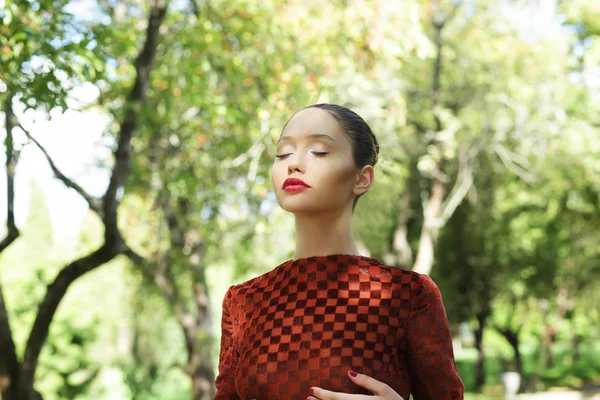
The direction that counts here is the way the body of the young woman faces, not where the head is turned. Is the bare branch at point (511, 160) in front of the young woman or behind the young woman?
behind

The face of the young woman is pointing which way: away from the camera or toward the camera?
toward the camera

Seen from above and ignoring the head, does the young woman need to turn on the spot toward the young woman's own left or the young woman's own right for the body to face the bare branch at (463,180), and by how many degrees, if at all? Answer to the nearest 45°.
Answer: approximately 135° to the young woman's own right

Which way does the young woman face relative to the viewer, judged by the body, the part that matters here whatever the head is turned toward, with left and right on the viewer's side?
facing the viewer and to the left of the viewer

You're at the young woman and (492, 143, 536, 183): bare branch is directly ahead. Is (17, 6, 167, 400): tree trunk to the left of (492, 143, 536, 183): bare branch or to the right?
left
